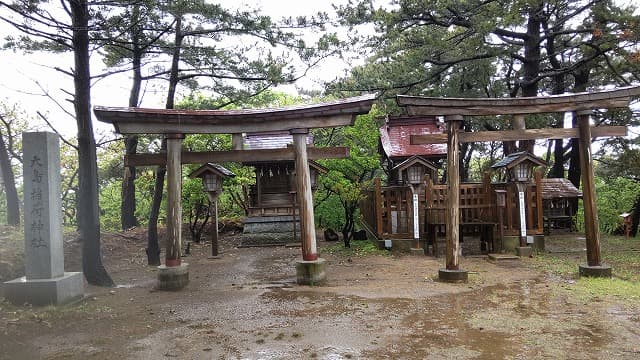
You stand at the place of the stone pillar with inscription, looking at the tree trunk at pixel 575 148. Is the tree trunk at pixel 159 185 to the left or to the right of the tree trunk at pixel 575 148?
left

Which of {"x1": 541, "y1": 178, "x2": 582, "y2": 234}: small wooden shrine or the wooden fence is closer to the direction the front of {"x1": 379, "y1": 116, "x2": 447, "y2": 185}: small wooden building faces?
the wooden fence

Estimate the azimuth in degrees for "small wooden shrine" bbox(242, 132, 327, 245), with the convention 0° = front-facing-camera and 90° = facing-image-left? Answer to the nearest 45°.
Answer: approximately 0°

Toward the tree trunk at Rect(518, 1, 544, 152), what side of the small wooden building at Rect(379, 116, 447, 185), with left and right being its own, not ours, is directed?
left

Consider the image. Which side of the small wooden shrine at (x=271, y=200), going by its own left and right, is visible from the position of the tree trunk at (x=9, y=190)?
right

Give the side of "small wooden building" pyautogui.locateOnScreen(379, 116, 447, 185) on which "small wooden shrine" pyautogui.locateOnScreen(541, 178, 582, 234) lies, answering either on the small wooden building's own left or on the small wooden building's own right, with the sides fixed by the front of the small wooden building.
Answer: on the small wooden building's own left

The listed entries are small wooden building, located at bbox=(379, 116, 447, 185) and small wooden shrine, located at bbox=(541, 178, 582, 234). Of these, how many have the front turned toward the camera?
2

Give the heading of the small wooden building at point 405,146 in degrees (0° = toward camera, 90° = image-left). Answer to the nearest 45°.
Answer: approximately 0°

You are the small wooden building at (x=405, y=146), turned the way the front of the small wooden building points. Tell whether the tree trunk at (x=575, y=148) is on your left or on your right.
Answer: on your left

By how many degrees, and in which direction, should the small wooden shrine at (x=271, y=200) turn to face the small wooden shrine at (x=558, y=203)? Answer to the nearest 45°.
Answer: approximately 90° to its left

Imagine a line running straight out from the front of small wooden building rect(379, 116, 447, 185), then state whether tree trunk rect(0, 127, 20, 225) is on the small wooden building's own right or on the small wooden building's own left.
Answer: on the small wooden building's own right
